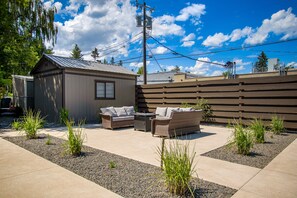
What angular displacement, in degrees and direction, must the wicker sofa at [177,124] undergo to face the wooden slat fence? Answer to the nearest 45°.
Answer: approximately 90° to its right

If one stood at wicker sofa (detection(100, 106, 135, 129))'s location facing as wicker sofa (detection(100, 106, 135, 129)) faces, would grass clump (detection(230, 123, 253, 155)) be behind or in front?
in front

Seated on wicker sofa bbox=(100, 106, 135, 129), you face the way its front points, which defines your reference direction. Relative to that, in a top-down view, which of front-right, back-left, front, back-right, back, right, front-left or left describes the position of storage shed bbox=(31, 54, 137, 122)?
back

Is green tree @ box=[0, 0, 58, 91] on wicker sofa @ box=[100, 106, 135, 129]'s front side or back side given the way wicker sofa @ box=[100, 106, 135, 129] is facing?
on the back side

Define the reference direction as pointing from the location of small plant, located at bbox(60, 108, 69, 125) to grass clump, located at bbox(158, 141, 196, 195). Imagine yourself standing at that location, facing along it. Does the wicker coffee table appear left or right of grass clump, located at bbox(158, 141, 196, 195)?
left

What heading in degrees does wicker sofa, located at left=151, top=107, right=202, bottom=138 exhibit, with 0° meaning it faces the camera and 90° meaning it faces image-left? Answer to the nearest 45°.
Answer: approximately 135°

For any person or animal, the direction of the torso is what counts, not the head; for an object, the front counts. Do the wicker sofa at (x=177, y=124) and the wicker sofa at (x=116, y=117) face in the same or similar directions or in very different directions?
very different directions

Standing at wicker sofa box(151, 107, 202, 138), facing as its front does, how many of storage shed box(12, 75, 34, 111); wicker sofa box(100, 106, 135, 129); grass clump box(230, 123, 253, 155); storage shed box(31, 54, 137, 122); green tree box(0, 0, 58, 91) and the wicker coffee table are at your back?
1

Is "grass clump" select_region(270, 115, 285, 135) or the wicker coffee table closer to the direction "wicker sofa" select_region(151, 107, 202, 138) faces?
the wicker coffee table

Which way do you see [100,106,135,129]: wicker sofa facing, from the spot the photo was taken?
facing the viewer and to the right of the viewer

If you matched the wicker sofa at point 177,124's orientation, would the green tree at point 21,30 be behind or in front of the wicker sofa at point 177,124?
in front

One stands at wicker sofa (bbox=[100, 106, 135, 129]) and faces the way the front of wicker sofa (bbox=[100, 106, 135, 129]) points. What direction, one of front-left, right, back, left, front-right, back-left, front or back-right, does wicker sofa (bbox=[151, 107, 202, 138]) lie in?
front

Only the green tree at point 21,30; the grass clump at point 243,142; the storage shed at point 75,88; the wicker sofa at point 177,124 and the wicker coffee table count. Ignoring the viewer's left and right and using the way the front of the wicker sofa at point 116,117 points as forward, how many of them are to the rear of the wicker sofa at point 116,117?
2

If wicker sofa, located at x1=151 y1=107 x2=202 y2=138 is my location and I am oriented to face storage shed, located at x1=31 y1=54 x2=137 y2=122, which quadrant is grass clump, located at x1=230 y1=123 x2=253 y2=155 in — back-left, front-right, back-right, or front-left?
back-left
